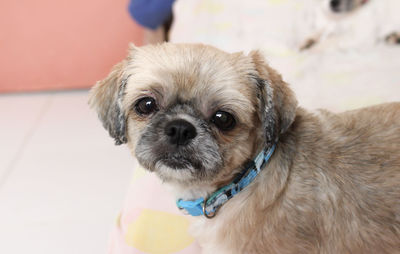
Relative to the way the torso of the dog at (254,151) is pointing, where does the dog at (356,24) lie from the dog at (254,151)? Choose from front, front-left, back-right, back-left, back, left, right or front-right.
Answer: back-right

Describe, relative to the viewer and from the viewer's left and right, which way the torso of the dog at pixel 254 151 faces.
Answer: facing the viewer and to the left of the viewer

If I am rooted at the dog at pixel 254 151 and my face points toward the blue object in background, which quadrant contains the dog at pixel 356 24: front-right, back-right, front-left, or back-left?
front-right

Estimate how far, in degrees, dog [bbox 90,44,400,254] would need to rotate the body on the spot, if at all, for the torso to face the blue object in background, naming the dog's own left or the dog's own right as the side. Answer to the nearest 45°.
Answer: approximately 90° to the dog's own right

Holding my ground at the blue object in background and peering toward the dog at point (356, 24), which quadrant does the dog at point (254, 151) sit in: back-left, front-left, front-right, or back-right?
front-right
